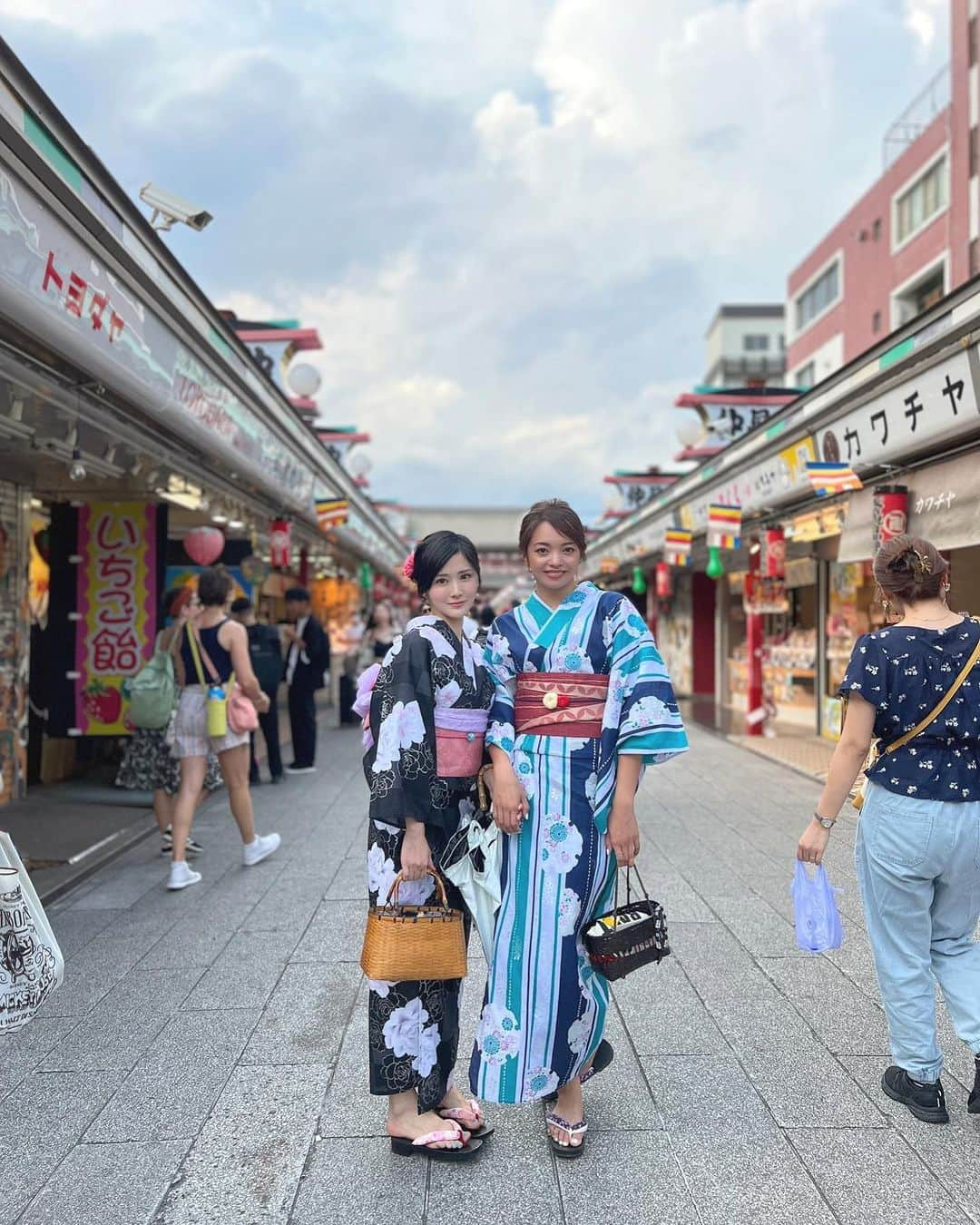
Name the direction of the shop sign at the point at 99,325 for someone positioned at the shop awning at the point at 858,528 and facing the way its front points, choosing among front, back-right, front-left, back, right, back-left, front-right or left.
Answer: front

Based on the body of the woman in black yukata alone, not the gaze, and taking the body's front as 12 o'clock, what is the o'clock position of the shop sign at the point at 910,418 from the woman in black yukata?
The shop sign is roughly at 9 o'clock from the woman in black yukata.

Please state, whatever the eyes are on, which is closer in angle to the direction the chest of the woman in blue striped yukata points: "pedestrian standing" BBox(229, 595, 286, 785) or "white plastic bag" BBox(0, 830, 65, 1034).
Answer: the white plastic bag

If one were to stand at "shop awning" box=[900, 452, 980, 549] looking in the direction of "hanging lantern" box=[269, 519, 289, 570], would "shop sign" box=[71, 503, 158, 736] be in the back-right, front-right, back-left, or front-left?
front-left

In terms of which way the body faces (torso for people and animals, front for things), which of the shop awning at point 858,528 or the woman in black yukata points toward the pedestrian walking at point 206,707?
the shop awning

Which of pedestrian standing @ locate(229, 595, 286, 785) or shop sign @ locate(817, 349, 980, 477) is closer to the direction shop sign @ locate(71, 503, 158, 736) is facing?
the shop sign

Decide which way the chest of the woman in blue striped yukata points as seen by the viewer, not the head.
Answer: toward the camera

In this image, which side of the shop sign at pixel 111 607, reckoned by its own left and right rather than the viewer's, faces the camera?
front

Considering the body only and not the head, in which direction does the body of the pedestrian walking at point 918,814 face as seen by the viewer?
away from the camera

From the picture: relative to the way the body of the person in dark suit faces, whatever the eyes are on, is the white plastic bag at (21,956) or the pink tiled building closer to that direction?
the white plastic bag

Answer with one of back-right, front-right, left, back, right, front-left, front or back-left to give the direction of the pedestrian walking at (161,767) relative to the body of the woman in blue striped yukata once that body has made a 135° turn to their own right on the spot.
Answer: front

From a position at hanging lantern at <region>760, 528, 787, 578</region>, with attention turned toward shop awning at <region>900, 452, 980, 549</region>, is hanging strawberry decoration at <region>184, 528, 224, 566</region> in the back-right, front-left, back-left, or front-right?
front-right
